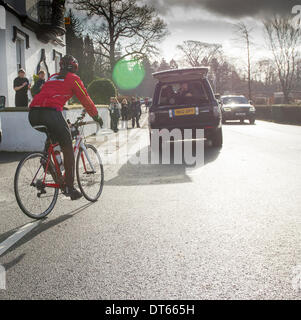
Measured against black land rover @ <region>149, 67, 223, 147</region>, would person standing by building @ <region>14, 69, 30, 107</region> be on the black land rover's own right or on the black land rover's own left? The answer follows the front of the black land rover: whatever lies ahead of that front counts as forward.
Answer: on the black land rover's own left

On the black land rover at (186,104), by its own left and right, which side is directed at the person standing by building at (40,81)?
left

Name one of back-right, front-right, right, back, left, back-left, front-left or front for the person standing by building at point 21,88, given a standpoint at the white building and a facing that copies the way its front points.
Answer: front-right

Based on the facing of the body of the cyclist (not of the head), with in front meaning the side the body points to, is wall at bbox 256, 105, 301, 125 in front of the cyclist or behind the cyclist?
in front

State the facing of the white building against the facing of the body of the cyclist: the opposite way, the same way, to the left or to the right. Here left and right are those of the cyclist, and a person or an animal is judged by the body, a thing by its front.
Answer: to the right

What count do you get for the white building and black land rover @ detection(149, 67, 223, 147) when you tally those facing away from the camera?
1

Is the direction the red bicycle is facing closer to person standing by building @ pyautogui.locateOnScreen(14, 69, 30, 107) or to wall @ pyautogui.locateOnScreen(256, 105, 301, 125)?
the wall

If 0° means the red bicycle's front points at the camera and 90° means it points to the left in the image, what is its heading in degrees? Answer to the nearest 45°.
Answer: approximately 225°

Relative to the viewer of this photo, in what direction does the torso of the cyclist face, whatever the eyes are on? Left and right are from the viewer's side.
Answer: facing away from the viewer and to the right of the viewer

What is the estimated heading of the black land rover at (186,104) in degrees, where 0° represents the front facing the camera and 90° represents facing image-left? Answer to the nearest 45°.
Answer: approximately 180°

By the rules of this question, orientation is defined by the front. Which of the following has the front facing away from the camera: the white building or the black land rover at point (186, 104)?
the black land rover

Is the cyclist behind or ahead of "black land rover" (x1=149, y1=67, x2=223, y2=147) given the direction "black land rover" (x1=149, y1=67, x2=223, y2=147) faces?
behind

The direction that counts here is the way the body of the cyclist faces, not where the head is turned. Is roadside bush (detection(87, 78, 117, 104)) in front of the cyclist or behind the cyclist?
in front
